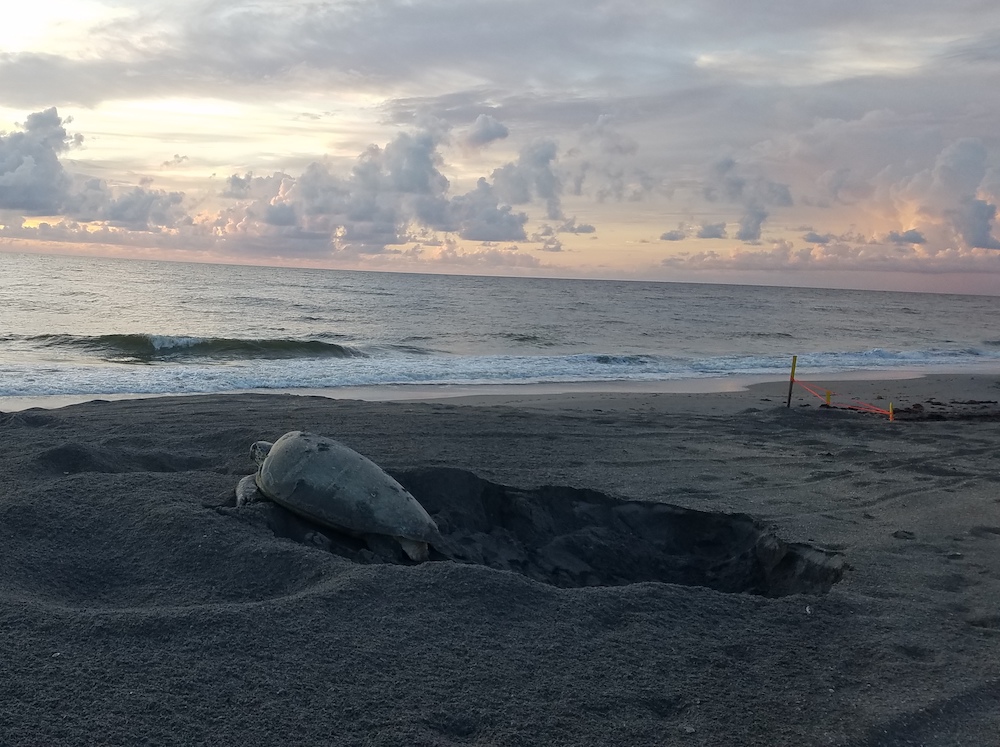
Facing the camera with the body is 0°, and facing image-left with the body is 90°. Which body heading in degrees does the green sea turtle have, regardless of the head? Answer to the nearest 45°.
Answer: approximately 135°
